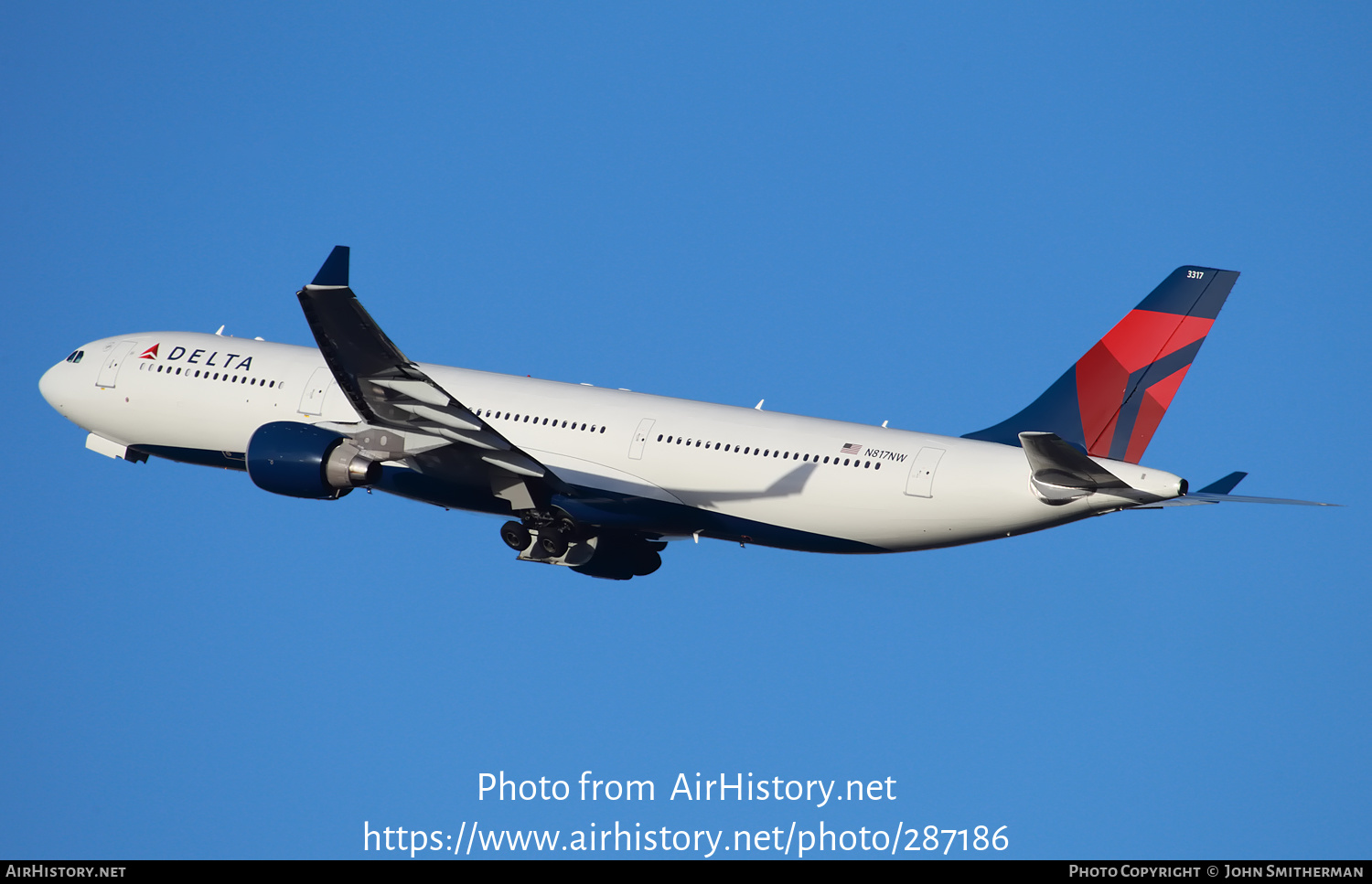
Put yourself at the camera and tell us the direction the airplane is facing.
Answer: facing away from the viewer and to the left of the viewer
